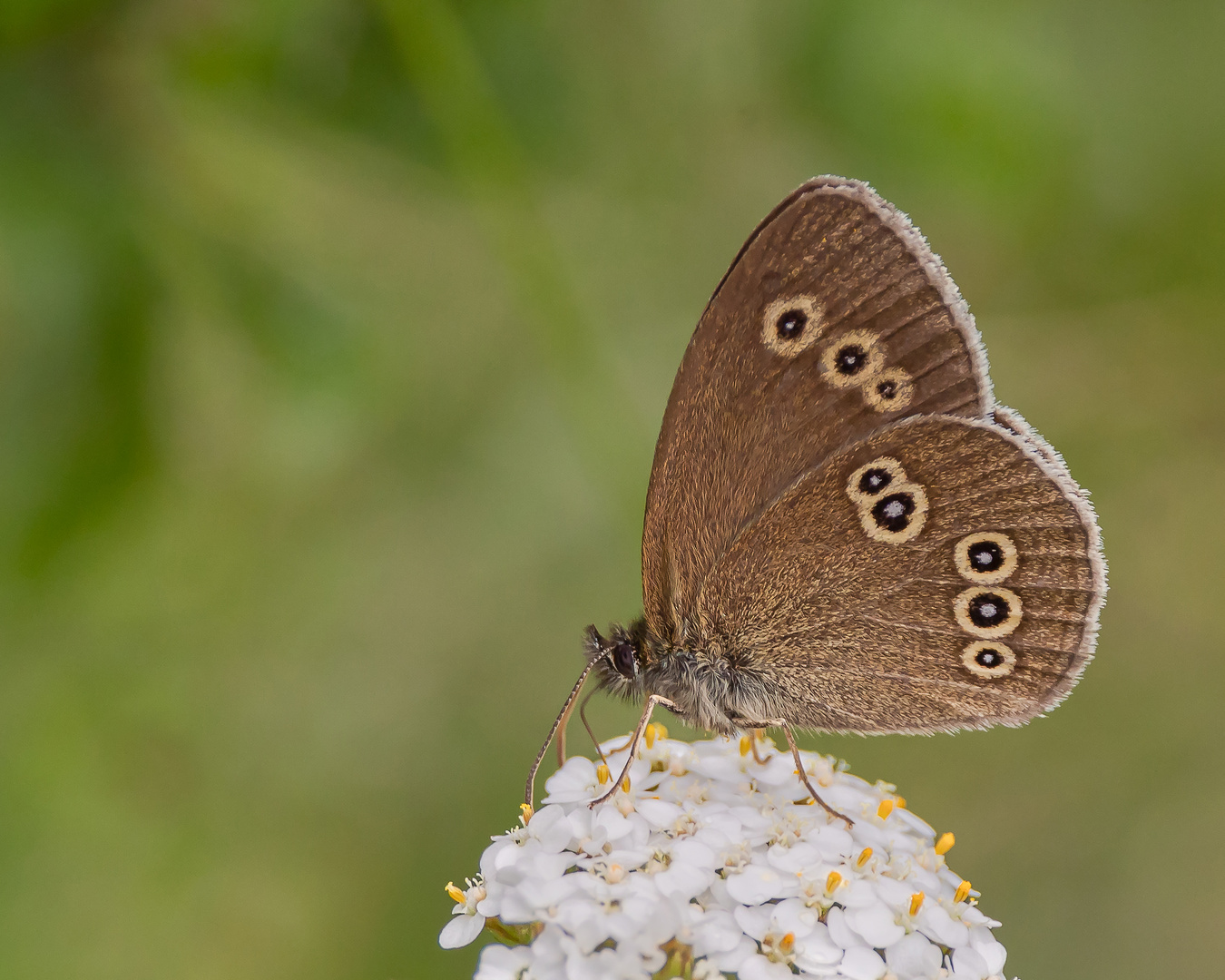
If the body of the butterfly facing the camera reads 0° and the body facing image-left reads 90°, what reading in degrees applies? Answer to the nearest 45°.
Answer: approximately 90°
